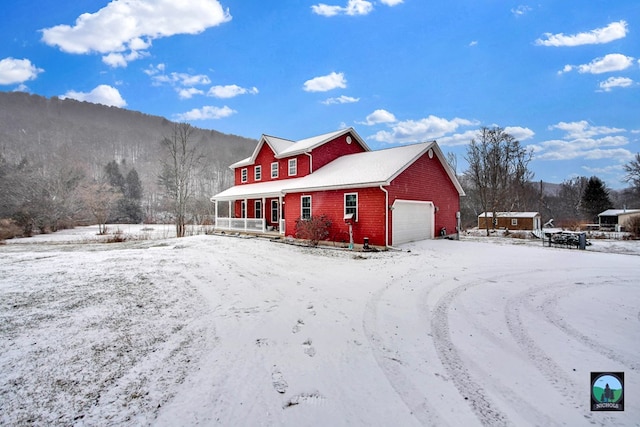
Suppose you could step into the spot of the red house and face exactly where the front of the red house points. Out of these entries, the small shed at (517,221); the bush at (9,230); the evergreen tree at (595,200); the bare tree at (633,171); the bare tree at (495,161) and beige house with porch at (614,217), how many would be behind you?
5

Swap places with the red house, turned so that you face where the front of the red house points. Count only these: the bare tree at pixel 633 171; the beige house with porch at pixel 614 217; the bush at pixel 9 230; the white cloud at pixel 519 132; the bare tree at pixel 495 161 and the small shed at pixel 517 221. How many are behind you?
5

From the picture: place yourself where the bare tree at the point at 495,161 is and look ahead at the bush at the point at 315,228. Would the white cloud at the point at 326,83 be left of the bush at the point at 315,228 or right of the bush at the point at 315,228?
right

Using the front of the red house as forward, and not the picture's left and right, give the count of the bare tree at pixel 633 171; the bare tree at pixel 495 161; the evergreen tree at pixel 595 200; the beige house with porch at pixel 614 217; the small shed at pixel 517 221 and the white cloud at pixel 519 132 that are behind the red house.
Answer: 6

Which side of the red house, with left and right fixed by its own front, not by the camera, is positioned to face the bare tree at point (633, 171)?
back

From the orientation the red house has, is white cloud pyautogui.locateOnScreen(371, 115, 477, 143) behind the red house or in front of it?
behind

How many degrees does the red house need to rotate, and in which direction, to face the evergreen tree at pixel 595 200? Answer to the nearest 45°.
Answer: approximately 180°

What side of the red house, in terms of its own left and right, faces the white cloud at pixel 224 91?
right

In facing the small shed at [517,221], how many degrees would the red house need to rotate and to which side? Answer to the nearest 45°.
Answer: approximately 180°

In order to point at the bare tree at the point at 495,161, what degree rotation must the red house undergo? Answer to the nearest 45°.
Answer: approximately 180°

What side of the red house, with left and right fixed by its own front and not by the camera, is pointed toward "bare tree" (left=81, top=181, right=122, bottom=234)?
right

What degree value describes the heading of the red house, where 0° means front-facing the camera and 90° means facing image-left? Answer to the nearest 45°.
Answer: approximately 45°

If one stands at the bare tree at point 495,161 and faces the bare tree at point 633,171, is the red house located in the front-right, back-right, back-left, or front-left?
back-right
